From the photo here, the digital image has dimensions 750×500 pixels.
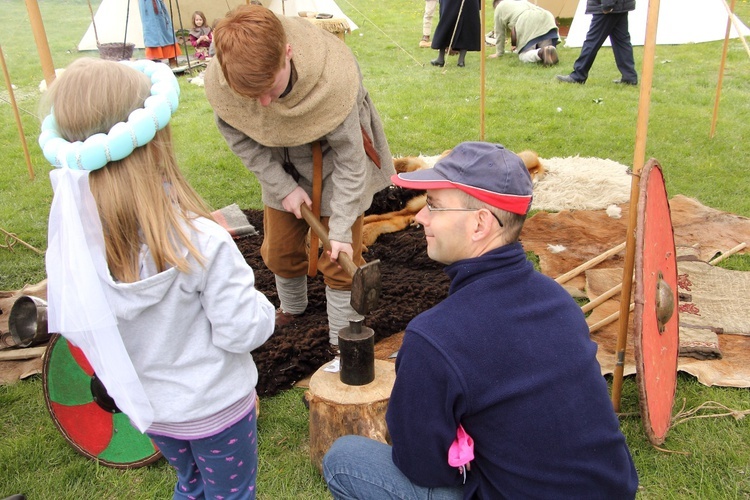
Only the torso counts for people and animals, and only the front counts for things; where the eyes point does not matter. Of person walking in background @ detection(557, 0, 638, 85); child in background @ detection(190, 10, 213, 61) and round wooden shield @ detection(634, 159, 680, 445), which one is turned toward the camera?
the child in background

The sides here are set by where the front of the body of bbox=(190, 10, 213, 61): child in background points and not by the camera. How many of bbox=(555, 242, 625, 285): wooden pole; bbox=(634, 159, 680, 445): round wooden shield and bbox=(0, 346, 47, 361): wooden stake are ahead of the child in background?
3

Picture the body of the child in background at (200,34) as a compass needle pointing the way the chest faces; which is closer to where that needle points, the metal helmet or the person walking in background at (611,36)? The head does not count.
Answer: the metal helmet

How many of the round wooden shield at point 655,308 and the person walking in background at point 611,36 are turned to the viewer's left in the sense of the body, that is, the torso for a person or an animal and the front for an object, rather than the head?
1

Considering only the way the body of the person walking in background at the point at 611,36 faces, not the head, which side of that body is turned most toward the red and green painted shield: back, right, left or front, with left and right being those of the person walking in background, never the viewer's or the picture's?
left

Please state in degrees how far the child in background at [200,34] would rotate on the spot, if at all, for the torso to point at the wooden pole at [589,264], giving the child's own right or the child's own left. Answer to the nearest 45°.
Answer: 0° — they already face it

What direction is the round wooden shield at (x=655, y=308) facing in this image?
to the viewer's right

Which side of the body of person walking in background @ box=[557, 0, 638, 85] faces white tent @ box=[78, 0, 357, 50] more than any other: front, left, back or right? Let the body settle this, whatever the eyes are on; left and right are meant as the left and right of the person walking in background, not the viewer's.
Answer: front

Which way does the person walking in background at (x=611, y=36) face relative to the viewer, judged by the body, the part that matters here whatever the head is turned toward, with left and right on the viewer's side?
facing to the left of the viewer

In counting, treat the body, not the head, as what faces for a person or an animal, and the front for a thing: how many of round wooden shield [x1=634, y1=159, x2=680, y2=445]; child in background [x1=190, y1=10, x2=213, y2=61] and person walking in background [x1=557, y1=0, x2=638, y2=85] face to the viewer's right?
1

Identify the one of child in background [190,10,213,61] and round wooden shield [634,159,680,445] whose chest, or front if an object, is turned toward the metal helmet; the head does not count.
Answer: the child in background

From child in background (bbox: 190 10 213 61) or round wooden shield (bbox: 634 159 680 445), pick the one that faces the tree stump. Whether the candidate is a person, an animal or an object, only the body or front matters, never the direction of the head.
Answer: the child in background
